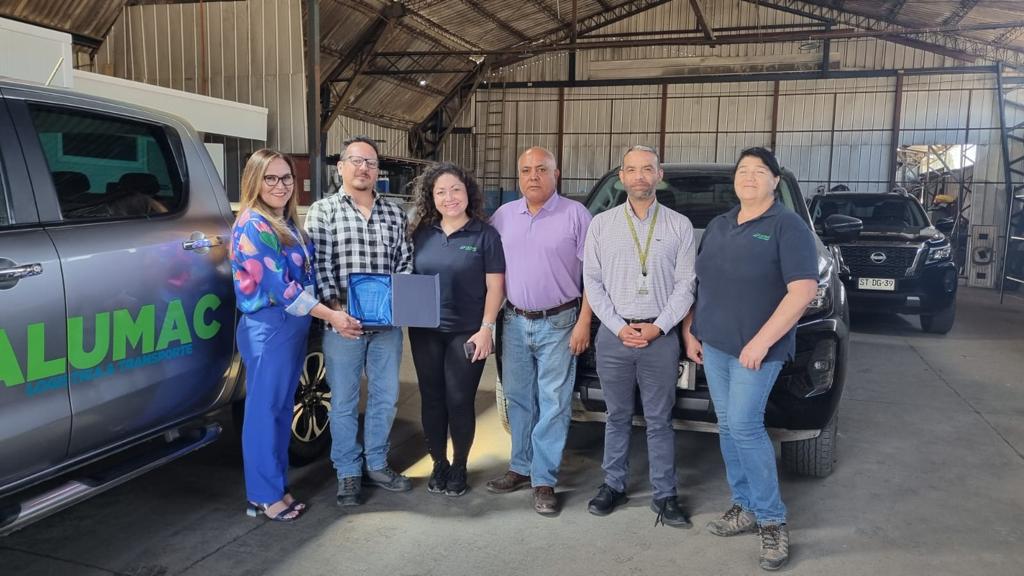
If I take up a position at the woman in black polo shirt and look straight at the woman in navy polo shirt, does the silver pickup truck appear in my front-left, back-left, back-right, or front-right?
back-right

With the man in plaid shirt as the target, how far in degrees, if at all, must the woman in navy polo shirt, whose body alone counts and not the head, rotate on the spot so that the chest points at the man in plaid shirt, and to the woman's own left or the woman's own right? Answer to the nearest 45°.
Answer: approximately 45° to the woman's own right

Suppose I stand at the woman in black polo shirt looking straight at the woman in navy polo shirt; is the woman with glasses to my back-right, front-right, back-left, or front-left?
back-right

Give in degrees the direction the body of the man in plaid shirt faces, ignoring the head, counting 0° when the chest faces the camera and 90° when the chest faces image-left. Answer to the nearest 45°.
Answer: approximately 0°

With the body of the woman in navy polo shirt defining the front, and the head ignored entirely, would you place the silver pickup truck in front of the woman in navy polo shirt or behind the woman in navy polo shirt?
in front
